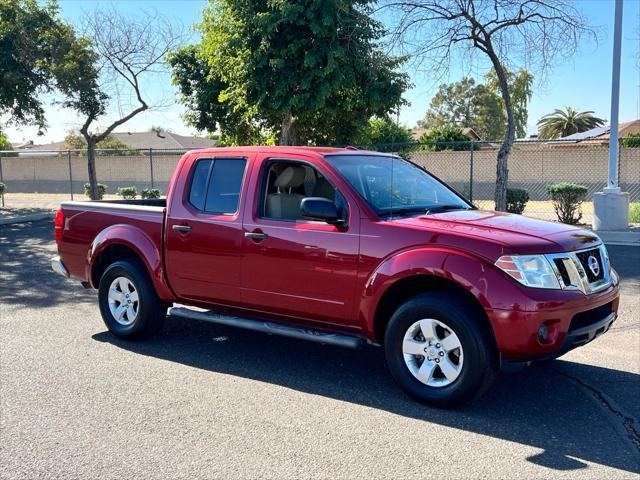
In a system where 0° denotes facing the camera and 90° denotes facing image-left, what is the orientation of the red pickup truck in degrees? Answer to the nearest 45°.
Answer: approximately 315°

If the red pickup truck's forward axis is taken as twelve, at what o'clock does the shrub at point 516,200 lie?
The shrub is roughly at 8 o'clock from the red pickup truck.

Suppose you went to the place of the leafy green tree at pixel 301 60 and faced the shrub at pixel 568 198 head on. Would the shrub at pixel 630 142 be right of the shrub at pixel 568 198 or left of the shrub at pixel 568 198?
left

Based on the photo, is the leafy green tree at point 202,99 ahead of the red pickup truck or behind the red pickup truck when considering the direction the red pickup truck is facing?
behind

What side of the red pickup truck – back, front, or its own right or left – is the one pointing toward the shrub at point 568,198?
left

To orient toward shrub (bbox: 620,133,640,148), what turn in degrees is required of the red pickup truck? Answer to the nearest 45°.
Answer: approximately 90° to its left

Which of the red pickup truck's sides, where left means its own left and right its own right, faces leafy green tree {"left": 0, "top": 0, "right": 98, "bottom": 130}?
back

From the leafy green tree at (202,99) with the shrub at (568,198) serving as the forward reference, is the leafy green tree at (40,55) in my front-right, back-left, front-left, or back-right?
back-right

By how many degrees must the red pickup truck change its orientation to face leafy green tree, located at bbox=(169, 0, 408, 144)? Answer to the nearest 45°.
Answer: approximately 135° to its left
